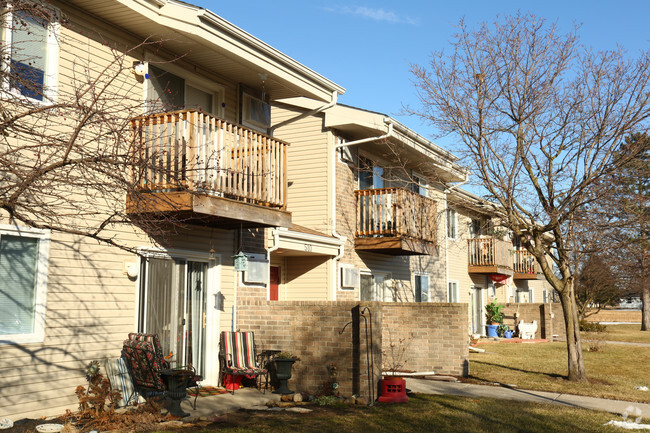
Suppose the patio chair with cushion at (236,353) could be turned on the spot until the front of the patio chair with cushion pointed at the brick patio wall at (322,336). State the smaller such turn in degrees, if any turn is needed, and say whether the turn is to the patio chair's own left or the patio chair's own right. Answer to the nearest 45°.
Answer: approximately 45° to the patio chair's own left

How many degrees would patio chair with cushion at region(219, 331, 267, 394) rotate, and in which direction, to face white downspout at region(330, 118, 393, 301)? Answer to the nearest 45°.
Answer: approximately 90° to its left

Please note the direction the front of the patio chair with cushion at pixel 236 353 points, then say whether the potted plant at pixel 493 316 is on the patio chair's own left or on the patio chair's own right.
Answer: on the patio chair's own left

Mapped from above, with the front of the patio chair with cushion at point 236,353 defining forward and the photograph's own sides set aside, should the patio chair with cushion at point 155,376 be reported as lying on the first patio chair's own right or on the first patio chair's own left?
on the first patio chair's own right

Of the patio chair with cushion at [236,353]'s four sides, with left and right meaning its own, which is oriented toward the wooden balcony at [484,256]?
left

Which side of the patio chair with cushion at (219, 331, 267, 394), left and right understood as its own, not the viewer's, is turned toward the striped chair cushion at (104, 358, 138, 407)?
right

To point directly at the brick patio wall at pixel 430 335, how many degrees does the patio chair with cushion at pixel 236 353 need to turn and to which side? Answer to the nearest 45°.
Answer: approximately 90° to its left

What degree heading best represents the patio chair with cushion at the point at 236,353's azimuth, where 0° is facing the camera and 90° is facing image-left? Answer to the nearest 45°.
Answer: approximately 315°
